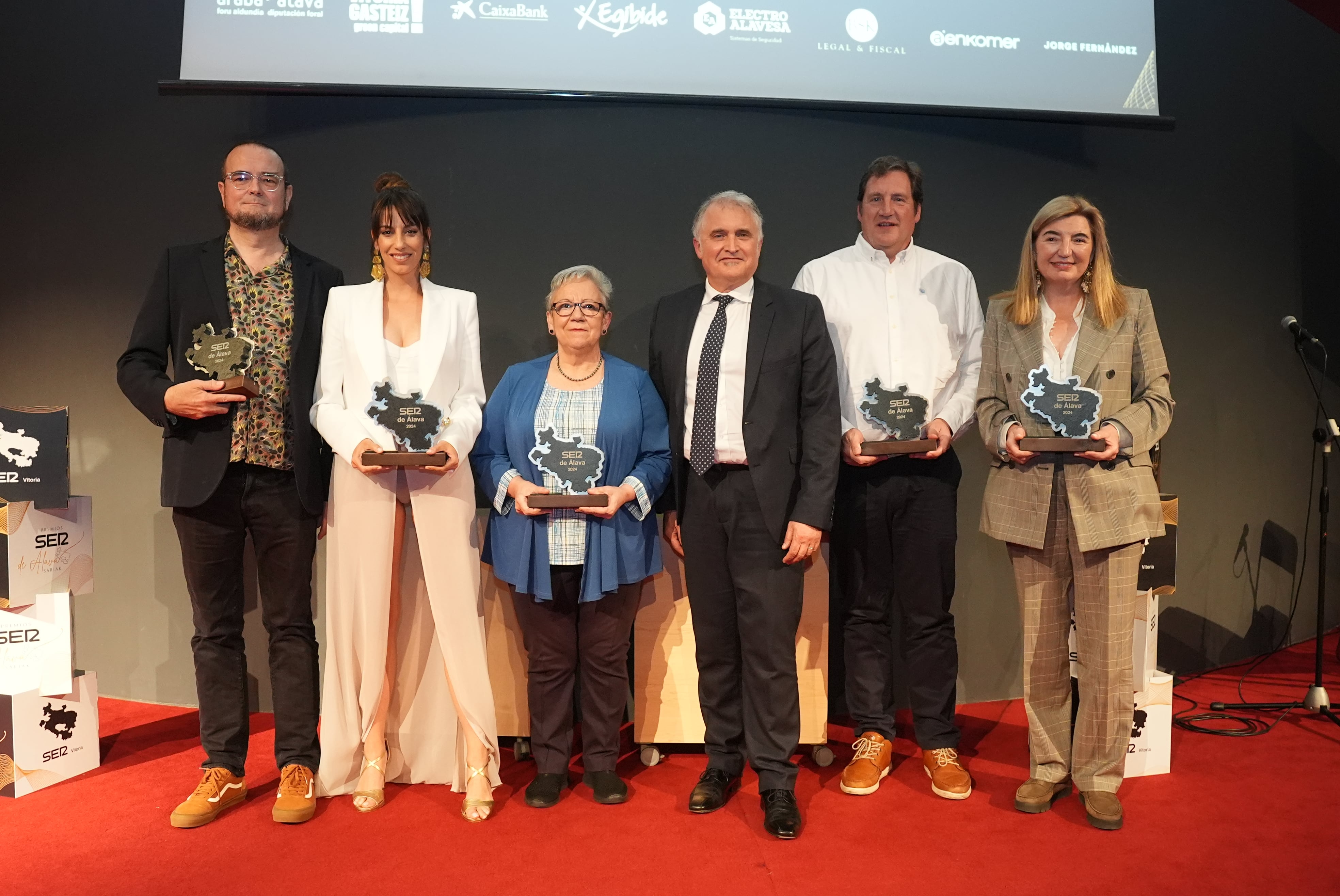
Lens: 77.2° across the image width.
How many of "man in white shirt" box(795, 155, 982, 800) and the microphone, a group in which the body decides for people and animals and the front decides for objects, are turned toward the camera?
1

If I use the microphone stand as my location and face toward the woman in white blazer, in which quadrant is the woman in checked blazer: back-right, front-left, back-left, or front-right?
front-left

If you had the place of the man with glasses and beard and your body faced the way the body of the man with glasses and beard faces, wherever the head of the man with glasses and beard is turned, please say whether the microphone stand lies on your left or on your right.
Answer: on your left

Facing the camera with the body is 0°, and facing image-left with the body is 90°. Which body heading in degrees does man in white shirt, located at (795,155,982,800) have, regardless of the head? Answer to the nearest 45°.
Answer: approximately 0°

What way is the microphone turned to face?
to the viewer's left

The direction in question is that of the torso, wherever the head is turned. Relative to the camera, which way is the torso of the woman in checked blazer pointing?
toward the camera

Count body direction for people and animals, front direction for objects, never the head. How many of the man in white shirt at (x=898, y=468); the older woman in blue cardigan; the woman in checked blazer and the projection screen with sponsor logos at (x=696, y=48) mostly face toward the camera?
4

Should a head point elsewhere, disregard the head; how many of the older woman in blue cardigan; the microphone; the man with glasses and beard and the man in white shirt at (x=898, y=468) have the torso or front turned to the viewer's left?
1

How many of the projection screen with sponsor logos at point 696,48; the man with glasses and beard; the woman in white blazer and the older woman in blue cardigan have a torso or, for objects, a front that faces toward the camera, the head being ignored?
4

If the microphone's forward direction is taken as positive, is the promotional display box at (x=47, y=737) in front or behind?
in front

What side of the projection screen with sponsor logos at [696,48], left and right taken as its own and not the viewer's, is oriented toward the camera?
front
